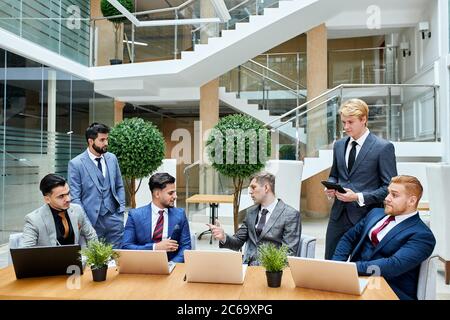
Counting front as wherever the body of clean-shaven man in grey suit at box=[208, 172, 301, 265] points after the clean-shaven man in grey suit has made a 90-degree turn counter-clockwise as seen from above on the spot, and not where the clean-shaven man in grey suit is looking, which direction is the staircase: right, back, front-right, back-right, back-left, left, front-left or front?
back-left

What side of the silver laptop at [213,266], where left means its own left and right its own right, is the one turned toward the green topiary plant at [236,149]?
front

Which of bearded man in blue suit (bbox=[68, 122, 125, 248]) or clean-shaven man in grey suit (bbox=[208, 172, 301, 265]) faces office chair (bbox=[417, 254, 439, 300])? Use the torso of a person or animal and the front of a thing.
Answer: bearded man in blue suit (bbox=[68, 122, 125, 248])

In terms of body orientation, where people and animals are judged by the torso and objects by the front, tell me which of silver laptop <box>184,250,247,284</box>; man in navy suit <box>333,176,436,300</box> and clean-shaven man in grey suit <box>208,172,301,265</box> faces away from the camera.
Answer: the silver laptop

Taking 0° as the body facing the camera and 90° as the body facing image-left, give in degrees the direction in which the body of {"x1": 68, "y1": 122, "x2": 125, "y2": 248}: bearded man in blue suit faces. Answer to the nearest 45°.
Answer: approximately 315°

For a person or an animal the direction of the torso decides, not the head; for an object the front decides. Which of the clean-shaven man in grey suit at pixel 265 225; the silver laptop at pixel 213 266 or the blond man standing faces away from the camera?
the silver laptop

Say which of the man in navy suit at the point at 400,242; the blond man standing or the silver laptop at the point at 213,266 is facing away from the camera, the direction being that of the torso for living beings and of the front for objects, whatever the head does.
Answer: the silver laptop

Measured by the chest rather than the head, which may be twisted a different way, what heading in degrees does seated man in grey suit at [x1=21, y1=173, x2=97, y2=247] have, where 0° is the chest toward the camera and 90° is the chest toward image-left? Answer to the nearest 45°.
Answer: approximately 315°

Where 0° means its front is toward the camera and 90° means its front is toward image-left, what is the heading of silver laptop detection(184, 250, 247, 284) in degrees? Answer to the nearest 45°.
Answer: approximately 180°

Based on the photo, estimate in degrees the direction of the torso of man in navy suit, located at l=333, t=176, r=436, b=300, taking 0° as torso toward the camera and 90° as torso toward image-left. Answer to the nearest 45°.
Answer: approximately 45°

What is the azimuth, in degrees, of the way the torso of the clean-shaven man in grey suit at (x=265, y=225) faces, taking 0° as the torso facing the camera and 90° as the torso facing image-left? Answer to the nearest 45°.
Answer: approximately 45°

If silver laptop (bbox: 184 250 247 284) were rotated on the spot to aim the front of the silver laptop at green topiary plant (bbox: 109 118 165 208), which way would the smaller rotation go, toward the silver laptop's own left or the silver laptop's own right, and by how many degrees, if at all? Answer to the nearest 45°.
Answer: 0° — it already faces it

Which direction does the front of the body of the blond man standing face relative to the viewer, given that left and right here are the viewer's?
facing the viewer and to the left of the viewer

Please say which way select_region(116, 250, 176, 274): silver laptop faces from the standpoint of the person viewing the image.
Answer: facing away from the viewer and to the right of the viewer

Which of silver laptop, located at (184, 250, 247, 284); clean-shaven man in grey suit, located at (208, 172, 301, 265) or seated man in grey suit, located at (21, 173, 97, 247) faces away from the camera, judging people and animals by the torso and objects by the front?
the silver laptop

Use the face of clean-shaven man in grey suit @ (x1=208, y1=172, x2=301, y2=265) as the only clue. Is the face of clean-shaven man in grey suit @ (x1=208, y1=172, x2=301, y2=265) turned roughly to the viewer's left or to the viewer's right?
to the viewer's left
